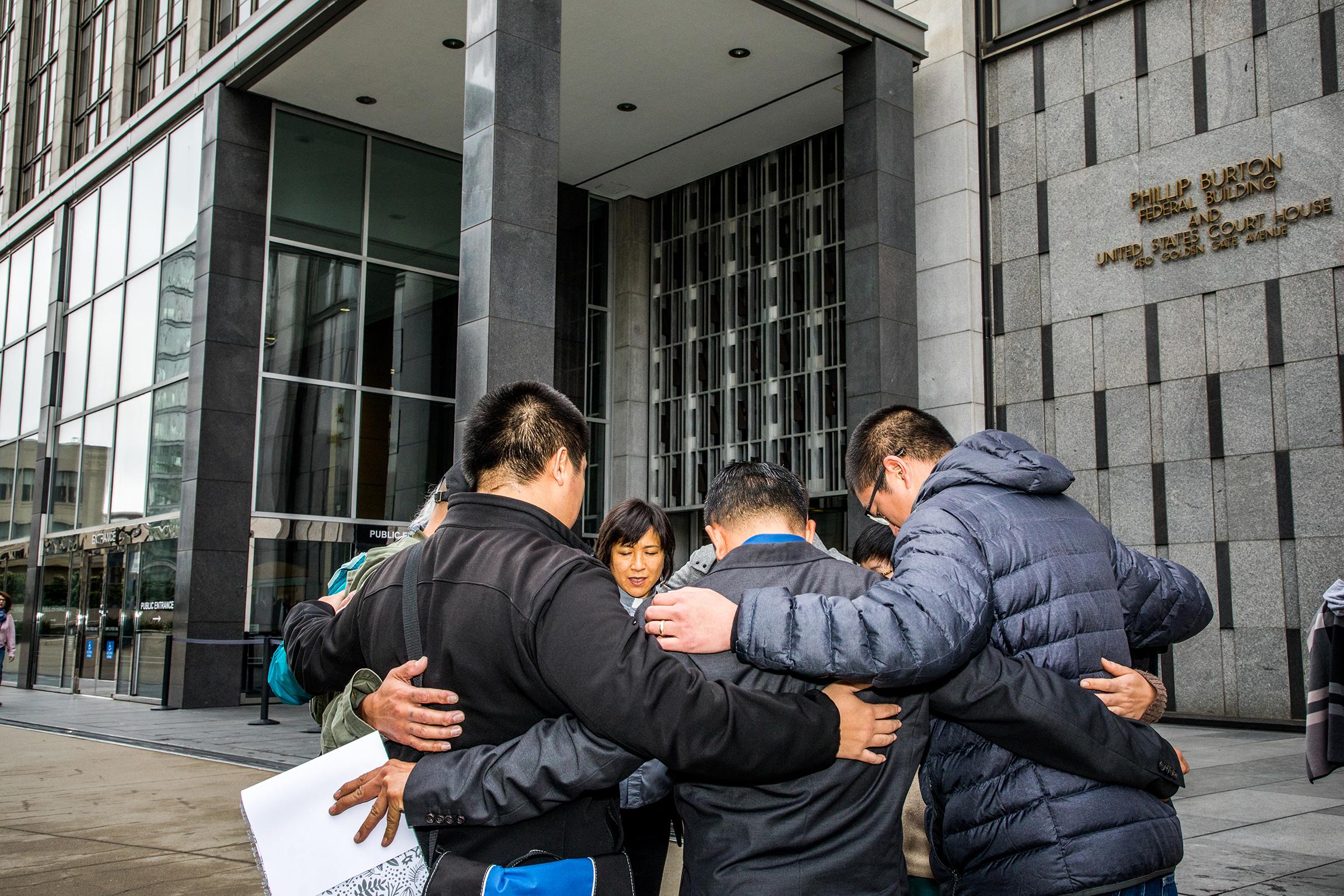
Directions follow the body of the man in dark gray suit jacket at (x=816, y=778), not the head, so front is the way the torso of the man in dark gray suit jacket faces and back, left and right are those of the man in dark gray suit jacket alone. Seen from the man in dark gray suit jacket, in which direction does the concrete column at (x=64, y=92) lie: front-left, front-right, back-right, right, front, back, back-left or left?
front-left

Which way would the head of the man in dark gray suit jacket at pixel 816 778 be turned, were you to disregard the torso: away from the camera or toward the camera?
away from the camera

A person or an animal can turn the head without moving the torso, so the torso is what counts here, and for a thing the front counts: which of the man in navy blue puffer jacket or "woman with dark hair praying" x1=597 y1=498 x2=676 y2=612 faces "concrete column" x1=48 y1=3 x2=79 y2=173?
the man in navy blue puffer jacket

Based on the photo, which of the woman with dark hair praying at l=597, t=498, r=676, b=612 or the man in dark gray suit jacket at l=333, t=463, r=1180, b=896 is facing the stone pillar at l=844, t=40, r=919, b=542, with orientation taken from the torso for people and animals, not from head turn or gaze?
the man in dark gray suit jacket

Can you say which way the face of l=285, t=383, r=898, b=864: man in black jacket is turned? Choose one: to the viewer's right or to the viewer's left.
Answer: to the viewer's right

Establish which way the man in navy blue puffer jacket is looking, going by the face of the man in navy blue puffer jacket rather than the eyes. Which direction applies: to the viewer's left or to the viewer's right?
to the viewer's left

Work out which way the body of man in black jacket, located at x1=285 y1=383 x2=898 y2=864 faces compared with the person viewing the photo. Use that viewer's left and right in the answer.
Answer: facing away from the viewer and to the right of the viewer

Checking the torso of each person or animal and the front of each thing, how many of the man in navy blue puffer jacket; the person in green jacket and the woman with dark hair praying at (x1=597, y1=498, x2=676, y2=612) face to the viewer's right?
1

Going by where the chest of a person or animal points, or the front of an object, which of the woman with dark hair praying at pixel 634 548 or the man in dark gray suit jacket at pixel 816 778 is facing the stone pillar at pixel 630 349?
the man in dark gray suit jacket

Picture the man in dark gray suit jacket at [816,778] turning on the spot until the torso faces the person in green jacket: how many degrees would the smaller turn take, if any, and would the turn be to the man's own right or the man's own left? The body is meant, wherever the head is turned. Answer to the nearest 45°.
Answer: approximately 90° to the man's own left

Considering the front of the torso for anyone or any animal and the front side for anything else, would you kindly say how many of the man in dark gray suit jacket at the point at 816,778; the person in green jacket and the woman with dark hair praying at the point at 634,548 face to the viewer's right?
1

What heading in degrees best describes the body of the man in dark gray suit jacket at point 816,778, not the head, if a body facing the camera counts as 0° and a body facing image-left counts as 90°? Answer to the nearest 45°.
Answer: approximately 180°

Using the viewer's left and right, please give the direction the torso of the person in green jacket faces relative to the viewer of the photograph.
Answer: facing to the right of the viewer

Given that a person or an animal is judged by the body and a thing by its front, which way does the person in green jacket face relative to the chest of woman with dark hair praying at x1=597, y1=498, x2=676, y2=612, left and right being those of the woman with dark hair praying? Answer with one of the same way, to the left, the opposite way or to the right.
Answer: to the left
